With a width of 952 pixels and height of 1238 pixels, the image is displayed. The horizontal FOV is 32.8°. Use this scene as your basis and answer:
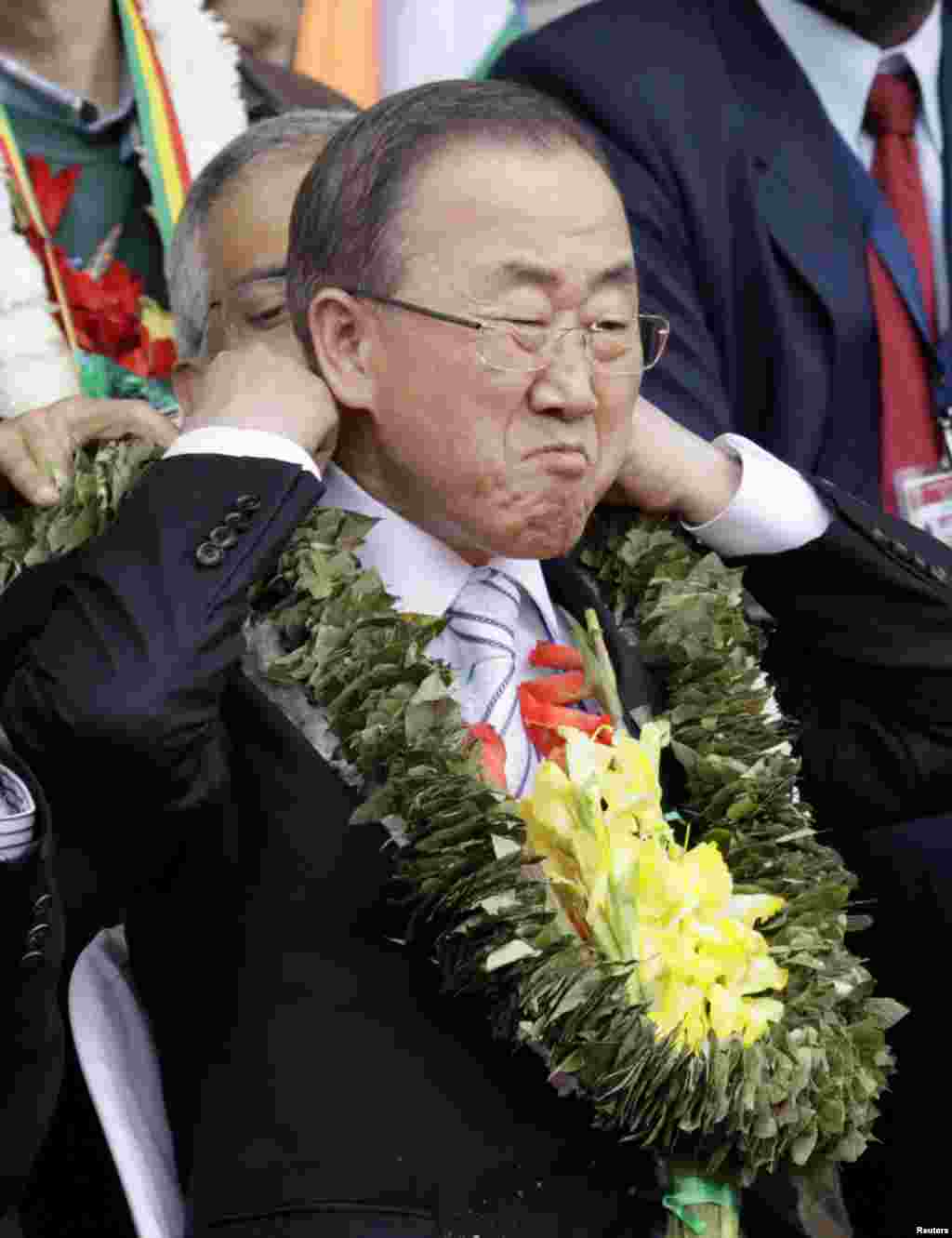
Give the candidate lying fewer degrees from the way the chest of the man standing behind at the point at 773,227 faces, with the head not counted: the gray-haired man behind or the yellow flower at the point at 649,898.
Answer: the yellow flower

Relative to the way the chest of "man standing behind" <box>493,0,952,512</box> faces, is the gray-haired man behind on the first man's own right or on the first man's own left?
on the first man's own right

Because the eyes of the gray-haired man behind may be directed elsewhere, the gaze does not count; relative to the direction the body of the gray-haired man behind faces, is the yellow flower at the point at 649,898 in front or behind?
in front

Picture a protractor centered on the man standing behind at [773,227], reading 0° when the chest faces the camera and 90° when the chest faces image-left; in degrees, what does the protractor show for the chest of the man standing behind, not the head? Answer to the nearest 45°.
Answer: approximately 315°

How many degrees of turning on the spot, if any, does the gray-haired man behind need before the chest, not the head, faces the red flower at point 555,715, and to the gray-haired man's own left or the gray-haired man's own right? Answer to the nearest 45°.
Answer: approximately 45° to the gray-haired man's own right

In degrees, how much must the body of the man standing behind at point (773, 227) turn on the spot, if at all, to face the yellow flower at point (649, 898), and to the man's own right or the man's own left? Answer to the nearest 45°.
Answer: approximately 45° to the man's own right

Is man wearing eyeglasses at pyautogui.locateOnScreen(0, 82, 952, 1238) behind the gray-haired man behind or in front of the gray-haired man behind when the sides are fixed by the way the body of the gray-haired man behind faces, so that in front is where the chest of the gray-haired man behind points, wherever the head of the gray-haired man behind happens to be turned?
in front

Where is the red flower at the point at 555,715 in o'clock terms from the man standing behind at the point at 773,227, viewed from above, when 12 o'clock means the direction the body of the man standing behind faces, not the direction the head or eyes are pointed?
The red flower is roughly at 2 o'clock from the man standing behind.

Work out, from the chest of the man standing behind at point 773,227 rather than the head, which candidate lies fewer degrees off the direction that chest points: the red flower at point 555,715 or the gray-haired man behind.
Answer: the red flower

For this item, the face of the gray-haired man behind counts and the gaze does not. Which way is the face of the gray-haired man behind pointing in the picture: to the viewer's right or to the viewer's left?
to the viewer's right

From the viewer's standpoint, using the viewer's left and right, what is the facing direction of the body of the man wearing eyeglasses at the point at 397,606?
facing the viewer and to the right of the viewer
